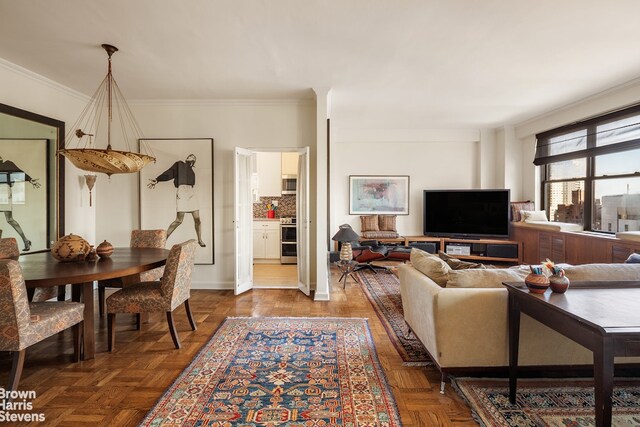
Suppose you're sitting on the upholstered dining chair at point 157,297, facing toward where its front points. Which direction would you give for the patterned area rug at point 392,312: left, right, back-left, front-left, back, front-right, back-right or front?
back

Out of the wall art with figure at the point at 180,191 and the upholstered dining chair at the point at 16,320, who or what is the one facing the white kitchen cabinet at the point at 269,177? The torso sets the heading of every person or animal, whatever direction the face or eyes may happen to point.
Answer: the upholstered dining chair

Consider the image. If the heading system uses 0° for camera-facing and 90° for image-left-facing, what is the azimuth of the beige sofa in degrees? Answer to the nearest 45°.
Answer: approximately 180°

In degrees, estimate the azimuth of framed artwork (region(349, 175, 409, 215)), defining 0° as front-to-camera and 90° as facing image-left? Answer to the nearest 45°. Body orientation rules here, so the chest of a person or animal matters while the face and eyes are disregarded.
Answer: approximately 0°

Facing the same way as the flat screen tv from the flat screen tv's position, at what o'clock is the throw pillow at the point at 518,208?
The throw pillow is roughly at 9 o'clock from the flat screen tv.

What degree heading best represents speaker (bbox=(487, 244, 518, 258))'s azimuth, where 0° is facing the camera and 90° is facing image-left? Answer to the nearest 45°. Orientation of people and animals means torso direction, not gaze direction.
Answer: approximately 0°

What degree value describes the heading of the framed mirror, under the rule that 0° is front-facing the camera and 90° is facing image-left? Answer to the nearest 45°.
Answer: approximately 315°

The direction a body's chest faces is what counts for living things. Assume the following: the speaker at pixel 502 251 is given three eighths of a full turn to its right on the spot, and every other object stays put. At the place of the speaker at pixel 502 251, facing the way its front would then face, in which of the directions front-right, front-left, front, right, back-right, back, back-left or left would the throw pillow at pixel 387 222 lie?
front-left

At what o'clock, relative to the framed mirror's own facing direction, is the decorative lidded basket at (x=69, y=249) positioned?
The decorative lidded basket is roughly at 1 o'clock from the framed mirror.

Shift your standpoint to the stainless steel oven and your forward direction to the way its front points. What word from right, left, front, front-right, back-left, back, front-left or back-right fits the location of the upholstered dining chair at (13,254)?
front-right

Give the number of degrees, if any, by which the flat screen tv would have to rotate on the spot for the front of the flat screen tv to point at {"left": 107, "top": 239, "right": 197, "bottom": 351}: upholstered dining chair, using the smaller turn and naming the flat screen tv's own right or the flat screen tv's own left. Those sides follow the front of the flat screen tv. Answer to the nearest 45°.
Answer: approximately 45° to the flat screen tv's own right

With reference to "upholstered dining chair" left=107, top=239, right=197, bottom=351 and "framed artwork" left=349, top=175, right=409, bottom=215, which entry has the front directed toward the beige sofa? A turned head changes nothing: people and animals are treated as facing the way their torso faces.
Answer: the framed artwork
